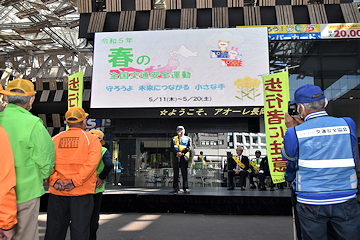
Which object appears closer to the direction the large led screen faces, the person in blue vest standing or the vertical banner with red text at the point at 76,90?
the person in blue vest standing

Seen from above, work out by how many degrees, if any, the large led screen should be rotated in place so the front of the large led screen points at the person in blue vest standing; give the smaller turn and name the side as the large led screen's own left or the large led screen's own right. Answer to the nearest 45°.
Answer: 0° — it already faces them

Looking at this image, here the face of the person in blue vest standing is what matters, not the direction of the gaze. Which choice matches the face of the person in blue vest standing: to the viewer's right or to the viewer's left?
to the viewer's left

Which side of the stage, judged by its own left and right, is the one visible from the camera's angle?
front

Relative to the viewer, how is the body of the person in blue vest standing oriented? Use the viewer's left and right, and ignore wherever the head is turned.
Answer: facing away from the viewer and to the left of the viewer

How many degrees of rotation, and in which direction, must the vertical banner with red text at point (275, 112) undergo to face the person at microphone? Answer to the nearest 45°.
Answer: approximately 135° to its right

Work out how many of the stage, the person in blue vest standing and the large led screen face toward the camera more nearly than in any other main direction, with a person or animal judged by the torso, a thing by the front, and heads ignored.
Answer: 2

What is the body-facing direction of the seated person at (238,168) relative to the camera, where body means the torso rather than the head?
toward the camera

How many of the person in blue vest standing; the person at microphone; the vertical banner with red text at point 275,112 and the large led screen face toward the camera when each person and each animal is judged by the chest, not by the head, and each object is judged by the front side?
3

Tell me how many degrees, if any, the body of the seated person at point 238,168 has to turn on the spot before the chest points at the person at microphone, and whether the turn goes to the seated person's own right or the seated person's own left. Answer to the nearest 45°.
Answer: approximately 45° to the seated person's own right

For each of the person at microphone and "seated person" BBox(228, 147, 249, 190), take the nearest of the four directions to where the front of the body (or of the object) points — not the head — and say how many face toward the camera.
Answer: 2

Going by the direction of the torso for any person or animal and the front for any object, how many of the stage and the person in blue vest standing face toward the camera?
1
